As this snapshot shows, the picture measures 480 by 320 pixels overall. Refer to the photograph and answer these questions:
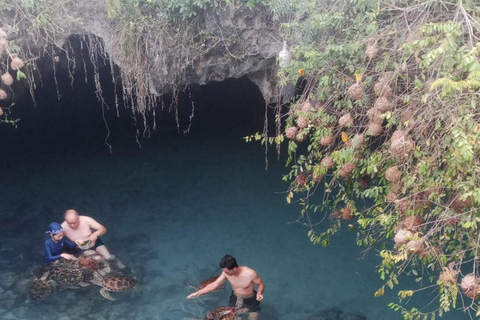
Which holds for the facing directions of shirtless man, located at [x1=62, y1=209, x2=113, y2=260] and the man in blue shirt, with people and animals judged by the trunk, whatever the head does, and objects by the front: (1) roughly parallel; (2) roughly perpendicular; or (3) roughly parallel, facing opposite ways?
roughly perpendicular

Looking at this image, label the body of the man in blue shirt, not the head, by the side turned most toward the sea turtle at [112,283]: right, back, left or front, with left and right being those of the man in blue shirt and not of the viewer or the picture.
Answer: front
